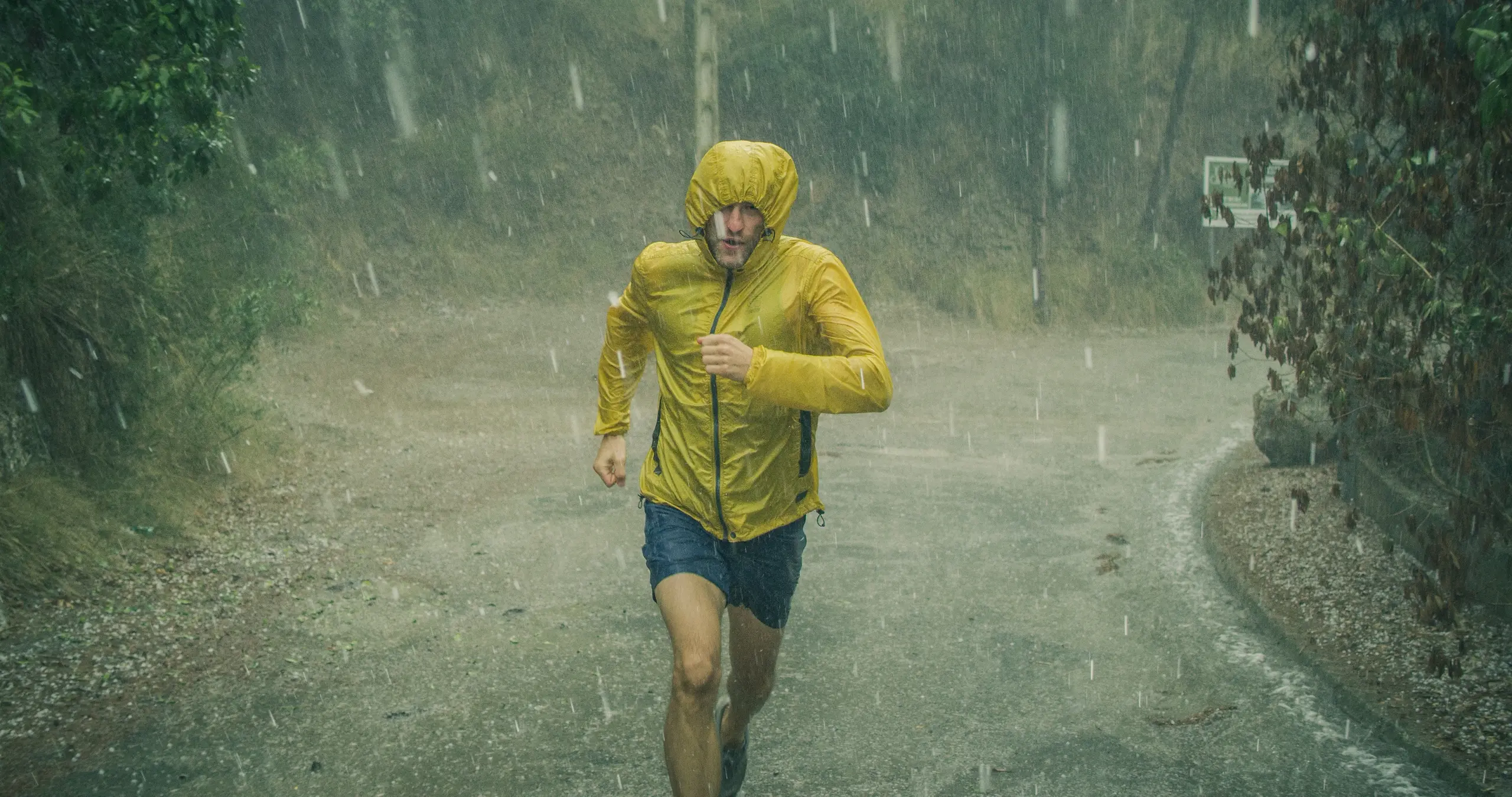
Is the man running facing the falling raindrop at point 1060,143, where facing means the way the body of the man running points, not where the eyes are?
no

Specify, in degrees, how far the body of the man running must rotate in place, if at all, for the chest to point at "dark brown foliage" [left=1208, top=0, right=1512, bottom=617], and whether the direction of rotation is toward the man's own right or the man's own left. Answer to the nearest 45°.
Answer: approximately 135° to the man's own left

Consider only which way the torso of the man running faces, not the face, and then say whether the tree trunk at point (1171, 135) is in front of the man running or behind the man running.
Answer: behind

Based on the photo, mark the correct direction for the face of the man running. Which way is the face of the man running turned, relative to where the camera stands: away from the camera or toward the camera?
toward the camera

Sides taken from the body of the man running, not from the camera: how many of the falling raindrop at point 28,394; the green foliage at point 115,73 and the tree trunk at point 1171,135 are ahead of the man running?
0

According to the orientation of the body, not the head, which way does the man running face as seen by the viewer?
toward the camera

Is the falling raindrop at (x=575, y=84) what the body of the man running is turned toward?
no

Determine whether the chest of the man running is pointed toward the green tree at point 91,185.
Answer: no

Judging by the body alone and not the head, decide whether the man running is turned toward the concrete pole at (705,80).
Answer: no
